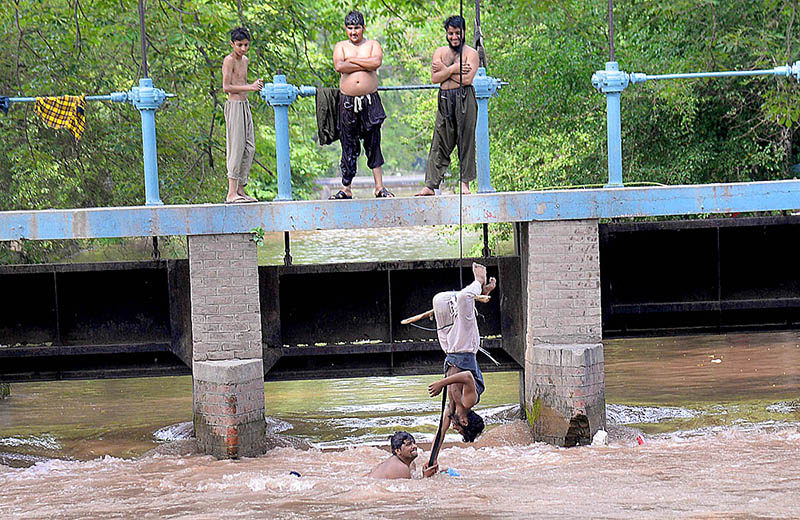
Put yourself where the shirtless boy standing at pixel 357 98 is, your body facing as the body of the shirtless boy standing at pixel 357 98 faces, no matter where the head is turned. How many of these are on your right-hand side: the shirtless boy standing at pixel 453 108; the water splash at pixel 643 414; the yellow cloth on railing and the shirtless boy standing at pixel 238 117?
2

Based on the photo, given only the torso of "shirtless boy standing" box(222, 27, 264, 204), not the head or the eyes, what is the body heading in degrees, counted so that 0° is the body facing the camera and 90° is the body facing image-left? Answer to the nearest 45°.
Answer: approximately 315°

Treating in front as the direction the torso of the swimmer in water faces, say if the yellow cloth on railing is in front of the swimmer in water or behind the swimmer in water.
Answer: behind

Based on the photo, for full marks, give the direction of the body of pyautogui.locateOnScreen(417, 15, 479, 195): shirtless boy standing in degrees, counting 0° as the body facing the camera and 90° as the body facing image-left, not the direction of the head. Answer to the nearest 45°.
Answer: approximately 0°
